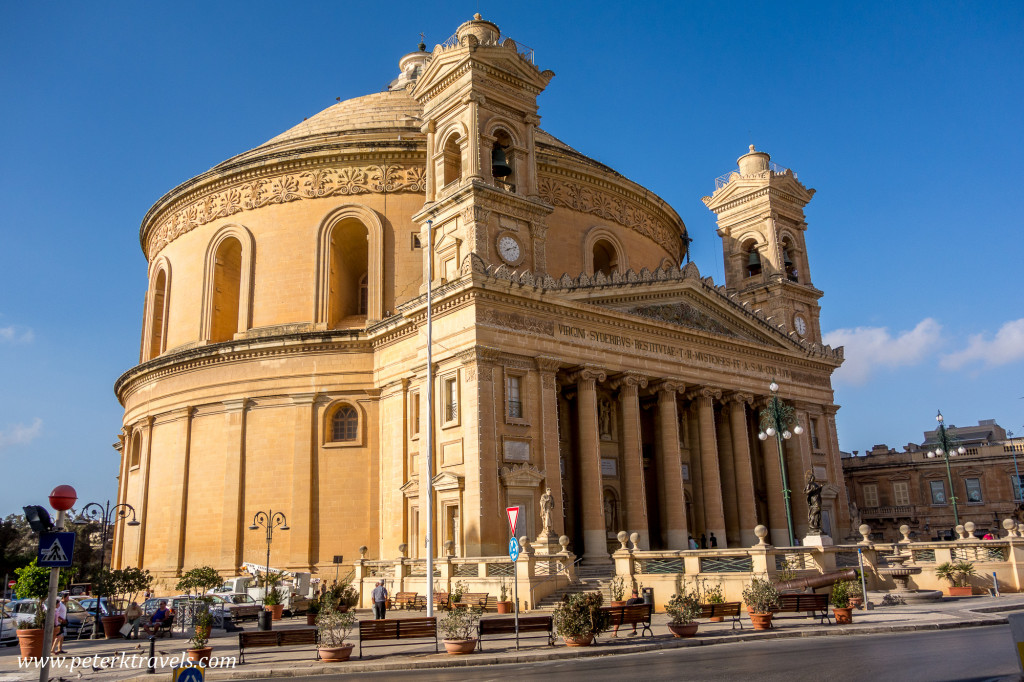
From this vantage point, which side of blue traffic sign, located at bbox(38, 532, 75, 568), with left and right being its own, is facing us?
front

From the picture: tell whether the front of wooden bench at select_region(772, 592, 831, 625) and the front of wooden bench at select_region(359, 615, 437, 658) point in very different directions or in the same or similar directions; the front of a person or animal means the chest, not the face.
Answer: same or similar directions

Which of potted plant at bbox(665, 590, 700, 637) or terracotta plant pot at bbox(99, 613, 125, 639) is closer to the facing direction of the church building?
the potted plant

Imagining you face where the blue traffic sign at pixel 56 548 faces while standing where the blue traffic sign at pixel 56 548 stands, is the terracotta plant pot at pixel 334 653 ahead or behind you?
behind

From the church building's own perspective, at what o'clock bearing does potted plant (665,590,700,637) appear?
The potted plant is roughly at 1 o'clock from the church building.
